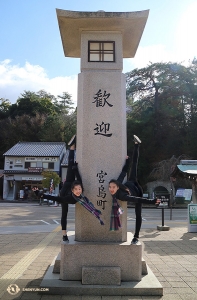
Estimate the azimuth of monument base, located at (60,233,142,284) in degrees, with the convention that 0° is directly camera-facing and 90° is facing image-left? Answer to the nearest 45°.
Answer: approximately 0°

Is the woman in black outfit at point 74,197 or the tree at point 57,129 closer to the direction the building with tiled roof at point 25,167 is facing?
the woman in black outfit

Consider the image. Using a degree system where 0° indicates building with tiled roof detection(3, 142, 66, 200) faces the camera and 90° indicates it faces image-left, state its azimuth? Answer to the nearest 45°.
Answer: approximately 0°

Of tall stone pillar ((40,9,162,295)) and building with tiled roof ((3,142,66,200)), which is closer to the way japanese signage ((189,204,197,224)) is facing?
the tall stone pillar

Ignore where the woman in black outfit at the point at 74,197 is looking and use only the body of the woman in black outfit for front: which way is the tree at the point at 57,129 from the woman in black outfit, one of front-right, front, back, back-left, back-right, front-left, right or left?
back

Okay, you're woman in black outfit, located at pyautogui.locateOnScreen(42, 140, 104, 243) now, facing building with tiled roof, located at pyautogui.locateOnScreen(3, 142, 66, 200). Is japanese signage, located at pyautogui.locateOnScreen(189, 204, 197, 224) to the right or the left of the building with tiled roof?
right

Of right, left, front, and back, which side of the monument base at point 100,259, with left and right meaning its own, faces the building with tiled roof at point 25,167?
back

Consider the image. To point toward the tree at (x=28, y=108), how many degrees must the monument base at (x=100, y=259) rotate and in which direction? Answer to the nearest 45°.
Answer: approximately 180°

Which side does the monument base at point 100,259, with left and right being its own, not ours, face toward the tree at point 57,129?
back

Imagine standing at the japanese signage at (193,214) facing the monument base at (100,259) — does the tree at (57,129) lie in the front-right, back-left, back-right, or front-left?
back-right
